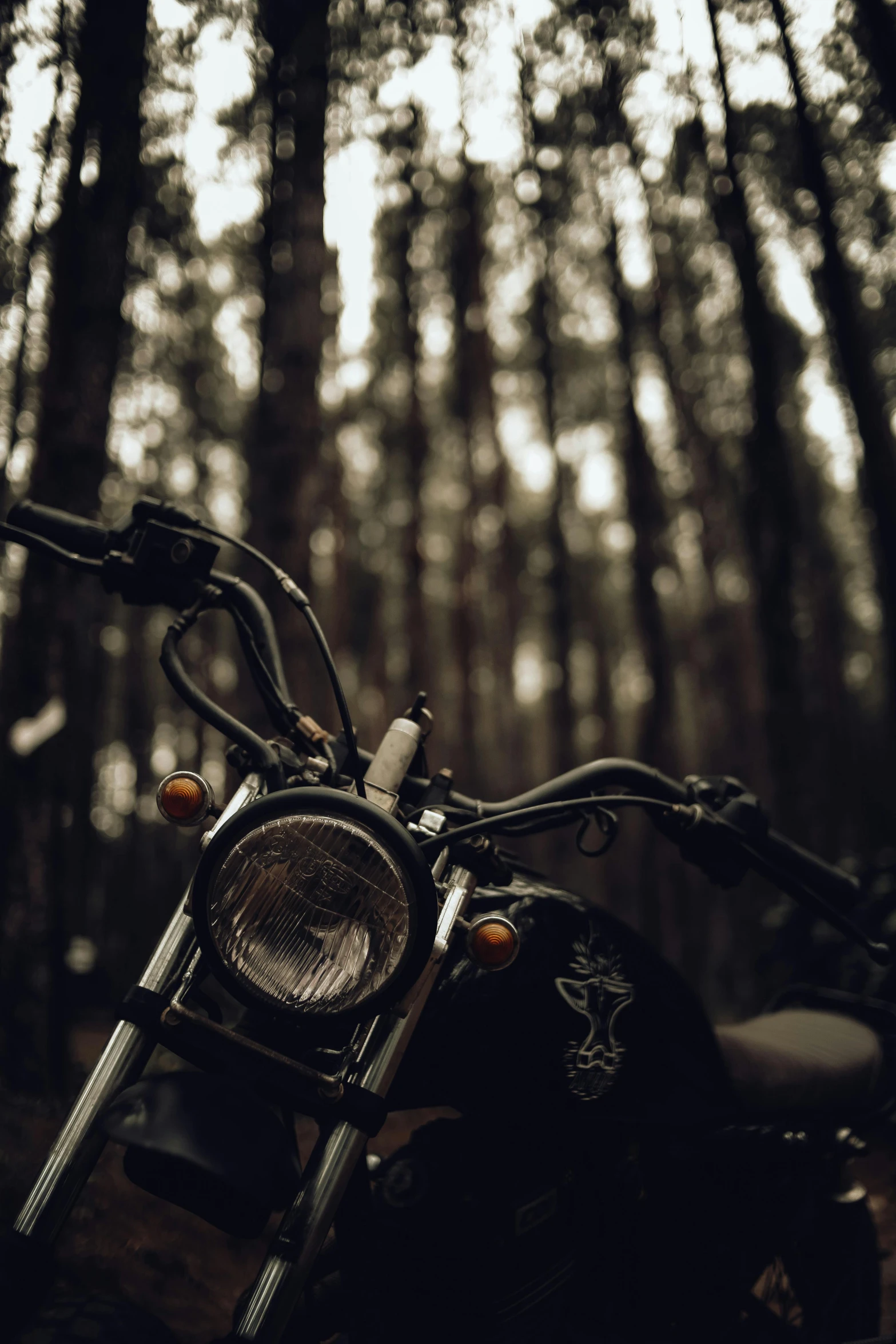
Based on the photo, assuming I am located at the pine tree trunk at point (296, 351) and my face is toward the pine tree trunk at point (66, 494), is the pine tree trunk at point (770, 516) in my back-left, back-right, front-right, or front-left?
back-left

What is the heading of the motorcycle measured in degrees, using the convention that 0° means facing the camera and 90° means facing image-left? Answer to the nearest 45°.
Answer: approximately 45°

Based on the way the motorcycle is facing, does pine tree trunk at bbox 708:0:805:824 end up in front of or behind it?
behind

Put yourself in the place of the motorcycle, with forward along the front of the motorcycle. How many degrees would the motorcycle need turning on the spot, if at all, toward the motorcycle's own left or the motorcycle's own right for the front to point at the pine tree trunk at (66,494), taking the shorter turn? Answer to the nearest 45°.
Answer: approximately 90° to the motorcycle's own right

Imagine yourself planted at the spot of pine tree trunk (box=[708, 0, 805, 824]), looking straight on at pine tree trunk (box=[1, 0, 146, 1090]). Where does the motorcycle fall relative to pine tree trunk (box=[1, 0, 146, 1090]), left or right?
left

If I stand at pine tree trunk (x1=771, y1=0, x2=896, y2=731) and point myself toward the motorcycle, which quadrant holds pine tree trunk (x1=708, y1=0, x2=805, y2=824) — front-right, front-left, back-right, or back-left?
back-right

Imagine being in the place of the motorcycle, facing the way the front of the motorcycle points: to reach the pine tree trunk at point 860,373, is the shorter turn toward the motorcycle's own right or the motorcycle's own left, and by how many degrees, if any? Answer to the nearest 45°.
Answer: approximately 180°

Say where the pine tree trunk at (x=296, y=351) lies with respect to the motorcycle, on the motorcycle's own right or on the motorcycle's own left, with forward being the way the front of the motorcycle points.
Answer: on the motorcycle's own right
